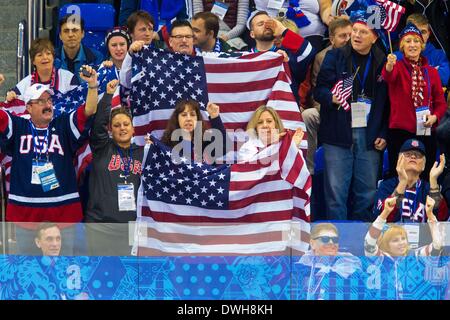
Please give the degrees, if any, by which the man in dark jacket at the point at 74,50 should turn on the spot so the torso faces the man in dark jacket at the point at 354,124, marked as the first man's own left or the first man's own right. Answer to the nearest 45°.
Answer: approximately 90° to the first man's own left

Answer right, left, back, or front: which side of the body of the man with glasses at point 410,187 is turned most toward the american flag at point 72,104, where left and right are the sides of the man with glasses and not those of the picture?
right

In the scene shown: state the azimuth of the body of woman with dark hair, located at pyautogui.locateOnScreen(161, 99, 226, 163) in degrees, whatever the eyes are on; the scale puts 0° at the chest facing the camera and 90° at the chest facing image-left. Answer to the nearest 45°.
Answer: approximately 0°

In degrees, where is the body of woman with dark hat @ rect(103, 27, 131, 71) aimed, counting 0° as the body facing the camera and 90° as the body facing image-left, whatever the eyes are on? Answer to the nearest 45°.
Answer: approximately 0°
